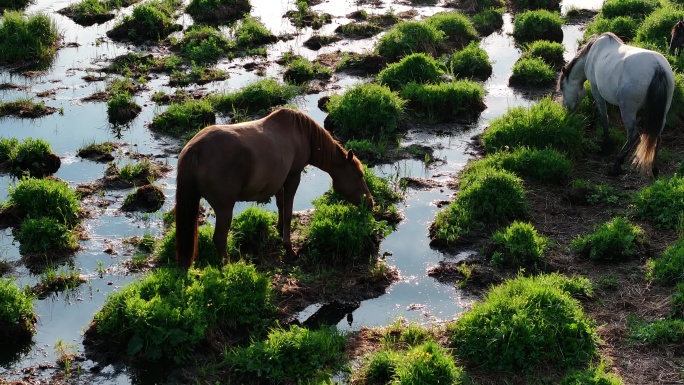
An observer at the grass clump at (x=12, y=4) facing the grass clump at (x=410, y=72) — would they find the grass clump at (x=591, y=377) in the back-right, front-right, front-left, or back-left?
front-right

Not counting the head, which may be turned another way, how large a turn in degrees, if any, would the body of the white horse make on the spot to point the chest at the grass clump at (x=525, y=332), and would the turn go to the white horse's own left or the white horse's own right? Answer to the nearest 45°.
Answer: approximately 135° to the white horse's own left

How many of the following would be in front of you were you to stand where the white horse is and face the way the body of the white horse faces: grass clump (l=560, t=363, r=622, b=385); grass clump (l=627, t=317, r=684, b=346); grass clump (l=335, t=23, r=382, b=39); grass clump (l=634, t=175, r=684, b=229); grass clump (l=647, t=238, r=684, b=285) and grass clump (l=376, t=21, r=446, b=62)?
2

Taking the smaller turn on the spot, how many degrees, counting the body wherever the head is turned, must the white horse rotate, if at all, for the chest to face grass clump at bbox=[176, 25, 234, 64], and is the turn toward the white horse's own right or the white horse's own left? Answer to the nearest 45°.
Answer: approximately 45° to the white horse's own left

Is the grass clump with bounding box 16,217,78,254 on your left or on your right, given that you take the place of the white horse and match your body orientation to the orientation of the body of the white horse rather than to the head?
on your left

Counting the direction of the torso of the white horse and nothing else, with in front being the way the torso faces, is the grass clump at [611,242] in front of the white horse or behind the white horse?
behind

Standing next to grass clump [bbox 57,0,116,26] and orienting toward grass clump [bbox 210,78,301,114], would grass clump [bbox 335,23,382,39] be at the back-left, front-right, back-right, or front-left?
front-left

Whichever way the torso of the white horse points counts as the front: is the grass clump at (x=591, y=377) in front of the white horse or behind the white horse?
behind

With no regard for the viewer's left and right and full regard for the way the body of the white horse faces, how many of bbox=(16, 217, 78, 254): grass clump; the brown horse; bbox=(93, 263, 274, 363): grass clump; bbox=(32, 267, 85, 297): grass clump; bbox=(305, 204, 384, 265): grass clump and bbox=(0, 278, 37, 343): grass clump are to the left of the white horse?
6

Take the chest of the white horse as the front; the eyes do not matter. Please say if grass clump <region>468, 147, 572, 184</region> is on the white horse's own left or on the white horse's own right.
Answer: on the white horse's own left

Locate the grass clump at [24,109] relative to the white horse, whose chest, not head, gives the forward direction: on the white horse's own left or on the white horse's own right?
on the white horse's own left

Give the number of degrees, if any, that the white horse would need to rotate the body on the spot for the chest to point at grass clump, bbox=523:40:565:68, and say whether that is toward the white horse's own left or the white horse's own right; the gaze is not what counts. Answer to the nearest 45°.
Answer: approximately 45° to the white horse's own right

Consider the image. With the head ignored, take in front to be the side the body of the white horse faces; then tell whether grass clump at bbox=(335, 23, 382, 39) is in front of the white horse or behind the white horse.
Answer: in front

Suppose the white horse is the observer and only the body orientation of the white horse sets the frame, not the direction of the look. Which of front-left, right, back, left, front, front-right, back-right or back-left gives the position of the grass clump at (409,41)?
front

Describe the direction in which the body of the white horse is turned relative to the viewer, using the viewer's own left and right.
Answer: facing away from the viewer and to the left of the viewer

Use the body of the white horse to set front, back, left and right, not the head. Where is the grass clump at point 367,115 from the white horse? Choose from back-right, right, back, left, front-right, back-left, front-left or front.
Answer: front-left

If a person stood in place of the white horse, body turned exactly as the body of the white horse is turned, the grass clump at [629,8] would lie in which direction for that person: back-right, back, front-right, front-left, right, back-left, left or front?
front-right

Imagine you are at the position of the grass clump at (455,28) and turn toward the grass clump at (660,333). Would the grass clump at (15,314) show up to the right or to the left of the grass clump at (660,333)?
right

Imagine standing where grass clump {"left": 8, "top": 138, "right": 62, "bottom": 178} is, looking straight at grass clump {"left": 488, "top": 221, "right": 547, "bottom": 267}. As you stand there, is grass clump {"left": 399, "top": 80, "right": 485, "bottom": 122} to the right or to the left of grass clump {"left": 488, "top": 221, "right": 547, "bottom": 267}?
left

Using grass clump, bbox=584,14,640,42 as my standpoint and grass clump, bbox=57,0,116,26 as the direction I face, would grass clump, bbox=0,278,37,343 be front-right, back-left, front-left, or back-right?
front-left

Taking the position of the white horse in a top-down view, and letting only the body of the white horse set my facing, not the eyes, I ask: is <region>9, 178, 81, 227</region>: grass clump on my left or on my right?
on my left
